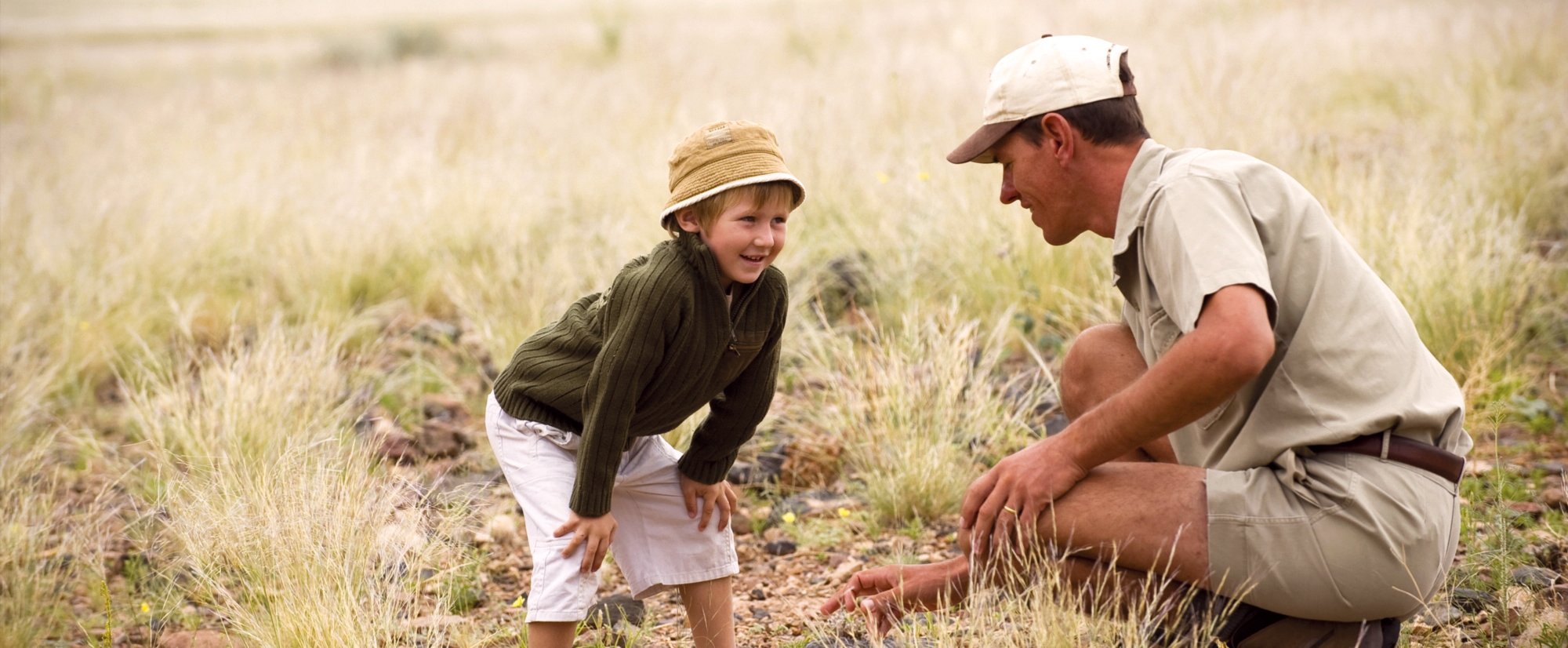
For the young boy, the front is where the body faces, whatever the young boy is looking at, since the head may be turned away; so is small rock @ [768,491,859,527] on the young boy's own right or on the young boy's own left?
on the young boy's own left

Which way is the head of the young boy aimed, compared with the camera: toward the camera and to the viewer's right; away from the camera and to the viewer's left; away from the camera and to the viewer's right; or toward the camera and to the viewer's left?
toward the camera and to the viewer's right

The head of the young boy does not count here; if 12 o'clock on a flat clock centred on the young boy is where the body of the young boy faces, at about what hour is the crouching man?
The crouching man is roughly at 11 o'clock from the young boy.

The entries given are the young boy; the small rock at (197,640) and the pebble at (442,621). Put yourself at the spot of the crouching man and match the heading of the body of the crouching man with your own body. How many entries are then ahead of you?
3

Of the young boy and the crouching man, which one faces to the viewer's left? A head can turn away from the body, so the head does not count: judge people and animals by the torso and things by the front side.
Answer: the crouching man

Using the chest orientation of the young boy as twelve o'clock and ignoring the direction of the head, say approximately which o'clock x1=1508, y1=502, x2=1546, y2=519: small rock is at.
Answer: The small rock is roughly at 10 o'clock from the young boy.

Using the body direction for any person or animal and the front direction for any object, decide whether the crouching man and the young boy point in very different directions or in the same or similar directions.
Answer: very different directions

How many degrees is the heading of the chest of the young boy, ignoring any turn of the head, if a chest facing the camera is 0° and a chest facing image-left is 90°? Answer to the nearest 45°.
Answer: approximately 315°

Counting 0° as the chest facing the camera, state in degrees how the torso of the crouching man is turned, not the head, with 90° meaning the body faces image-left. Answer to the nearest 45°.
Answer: approximately 90°

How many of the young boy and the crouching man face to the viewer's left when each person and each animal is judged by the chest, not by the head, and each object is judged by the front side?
1

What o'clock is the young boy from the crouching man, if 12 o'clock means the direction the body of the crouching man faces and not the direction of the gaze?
The young boy is roughly at 12 o'clock from the crouching man.

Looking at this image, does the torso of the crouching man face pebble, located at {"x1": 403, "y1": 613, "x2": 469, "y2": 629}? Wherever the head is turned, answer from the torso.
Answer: yes

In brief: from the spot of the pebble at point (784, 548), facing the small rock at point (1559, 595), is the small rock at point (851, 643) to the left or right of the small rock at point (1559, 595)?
right
